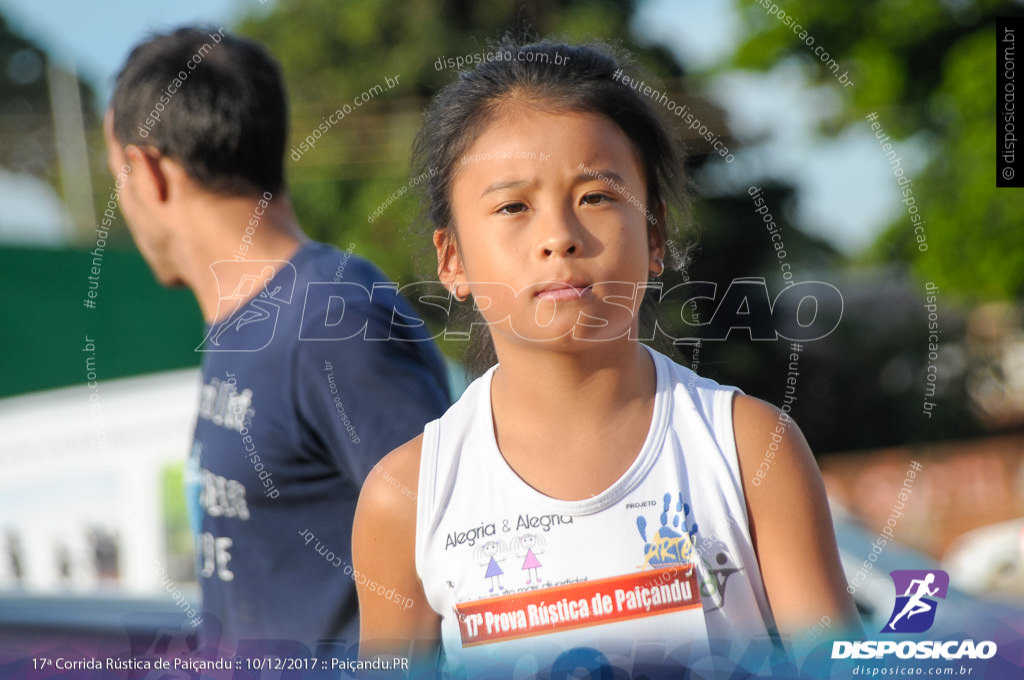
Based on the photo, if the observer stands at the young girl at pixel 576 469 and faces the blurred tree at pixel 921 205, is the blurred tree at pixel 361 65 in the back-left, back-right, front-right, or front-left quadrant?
front-left

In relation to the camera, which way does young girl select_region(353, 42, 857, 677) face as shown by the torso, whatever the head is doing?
toward the camera

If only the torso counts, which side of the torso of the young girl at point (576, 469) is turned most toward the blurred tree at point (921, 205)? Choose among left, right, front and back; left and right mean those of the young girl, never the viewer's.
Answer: back

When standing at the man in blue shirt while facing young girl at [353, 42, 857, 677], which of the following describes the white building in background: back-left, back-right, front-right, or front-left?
back-left

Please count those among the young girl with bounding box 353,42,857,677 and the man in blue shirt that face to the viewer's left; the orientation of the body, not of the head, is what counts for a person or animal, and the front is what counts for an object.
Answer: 1

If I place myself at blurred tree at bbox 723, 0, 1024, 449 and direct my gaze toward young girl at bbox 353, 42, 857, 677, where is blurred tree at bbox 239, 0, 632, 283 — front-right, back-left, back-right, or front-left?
front-right

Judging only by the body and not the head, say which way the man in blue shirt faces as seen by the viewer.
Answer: to the viewer's left

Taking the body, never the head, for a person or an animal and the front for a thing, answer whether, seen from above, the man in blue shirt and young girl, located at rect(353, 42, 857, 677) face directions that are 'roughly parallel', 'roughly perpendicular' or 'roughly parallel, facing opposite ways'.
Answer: roughly perpendicular

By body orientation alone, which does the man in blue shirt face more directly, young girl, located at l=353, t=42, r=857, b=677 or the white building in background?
the white building in background

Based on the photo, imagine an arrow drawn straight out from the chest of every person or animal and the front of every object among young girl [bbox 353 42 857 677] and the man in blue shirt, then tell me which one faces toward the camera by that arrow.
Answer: the young girl

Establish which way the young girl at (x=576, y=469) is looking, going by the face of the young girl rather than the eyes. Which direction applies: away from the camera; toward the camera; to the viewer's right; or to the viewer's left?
toward the camera

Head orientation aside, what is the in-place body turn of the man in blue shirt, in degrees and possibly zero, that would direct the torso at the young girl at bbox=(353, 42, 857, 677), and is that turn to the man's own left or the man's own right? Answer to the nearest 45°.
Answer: approximately 135° to the man's own left
